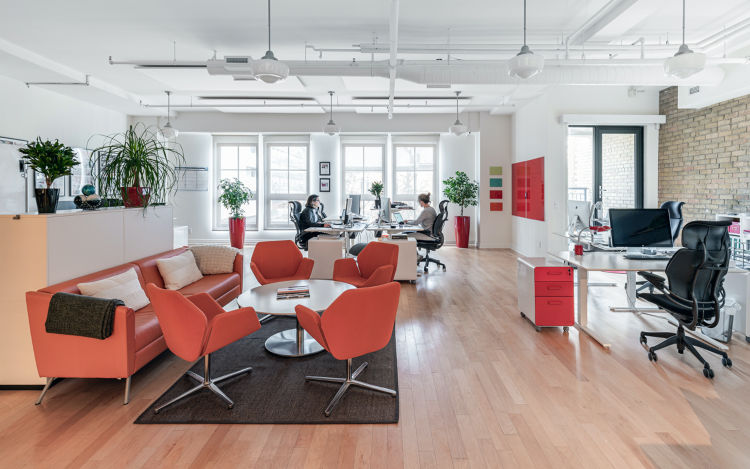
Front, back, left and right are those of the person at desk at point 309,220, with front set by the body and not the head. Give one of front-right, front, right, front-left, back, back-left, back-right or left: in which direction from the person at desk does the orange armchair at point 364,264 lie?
right

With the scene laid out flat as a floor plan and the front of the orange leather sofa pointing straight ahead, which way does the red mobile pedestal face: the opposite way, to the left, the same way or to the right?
to the right

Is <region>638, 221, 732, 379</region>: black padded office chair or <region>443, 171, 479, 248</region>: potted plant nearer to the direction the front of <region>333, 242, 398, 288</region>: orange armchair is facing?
the black padded office chair

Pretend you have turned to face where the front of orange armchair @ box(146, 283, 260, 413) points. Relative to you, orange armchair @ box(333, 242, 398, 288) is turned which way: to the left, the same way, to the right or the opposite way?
the opposite way

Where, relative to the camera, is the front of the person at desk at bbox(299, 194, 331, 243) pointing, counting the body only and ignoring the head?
to the viewer's right

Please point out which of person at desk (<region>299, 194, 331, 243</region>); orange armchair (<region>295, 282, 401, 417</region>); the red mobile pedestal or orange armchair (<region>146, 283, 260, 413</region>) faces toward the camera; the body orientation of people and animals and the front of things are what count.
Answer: the red mobile pedestal

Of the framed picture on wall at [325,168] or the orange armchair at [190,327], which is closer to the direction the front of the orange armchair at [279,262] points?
the orange armchair

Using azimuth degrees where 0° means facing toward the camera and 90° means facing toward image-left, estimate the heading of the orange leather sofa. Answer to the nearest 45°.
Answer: approximately 315°

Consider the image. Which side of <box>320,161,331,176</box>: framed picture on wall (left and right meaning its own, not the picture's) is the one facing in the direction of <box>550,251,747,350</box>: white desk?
front
